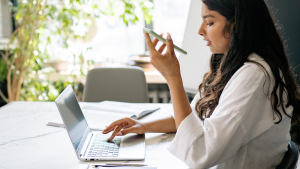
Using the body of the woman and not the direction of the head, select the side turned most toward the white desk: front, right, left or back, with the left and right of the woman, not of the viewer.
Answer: front

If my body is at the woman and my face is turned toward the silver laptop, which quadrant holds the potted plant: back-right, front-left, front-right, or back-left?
front-right

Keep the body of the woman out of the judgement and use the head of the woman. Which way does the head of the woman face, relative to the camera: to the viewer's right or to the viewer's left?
to the viewer's left

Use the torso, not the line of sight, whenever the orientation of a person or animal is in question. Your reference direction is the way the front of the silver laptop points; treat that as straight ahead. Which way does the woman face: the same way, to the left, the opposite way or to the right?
the opposite way

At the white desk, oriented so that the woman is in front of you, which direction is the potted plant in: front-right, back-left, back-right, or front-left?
back-left

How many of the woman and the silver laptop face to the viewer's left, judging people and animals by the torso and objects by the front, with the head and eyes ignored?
1

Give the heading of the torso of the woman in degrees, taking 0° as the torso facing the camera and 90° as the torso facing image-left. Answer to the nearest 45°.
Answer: approximately 90°

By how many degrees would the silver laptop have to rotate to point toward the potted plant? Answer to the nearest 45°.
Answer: approximately 90° to its left

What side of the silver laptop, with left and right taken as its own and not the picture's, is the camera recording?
right
